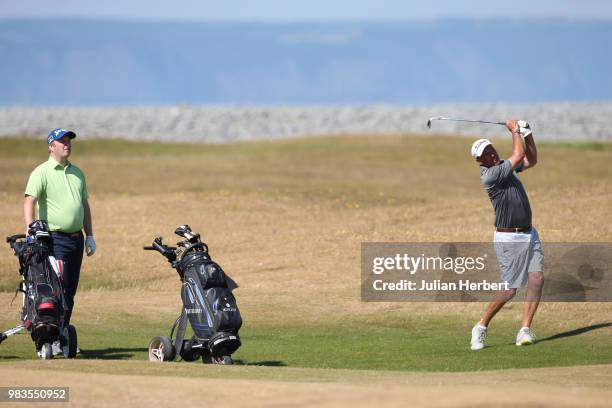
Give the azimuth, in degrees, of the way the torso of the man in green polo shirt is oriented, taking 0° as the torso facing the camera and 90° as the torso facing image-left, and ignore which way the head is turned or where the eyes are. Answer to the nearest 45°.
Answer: approximately 315°

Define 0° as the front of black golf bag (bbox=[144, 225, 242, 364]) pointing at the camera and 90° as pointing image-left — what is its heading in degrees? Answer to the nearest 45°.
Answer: approximately 315°

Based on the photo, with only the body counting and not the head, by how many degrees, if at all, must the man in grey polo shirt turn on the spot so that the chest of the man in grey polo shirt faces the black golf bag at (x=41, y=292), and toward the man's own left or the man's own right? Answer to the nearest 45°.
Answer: approximately 135° to the man's own right

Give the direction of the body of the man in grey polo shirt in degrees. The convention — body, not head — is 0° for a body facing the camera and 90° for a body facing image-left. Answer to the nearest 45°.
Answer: approximately 315°

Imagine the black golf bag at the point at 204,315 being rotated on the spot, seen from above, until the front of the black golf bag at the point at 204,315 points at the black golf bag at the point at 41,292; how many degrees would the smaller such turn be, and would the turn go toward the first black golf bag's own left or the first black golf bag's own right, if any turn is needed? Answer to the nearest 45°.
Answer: approximately 135° to the first black golf bag's own right

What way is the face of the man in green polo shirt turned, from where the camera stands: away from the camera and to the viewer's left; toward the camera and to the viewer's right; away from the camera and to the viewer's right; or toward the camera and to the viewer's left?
toward the camera and to the viewer's right

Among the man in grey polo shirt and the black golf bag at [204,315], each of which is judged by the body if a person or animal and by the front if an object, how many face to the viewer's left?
0

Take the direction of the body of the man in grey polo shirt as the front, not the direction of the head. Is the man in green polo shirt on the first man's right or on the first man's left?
on the first man's right

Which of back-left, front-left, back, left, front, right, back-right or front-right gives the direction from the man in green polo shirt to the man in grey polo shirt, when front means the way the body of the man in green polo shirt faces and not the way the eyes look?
front-left
